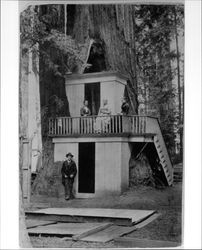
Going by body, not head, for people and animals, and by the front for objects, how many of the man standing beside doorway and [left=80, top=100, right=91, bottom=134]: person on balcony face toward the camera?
2
